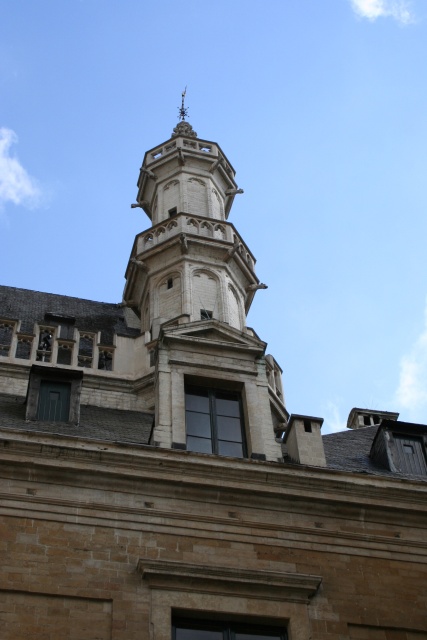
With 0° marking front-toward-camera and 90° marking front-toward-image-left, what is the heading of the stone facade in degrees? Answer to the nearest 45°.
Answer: approximately 0°
